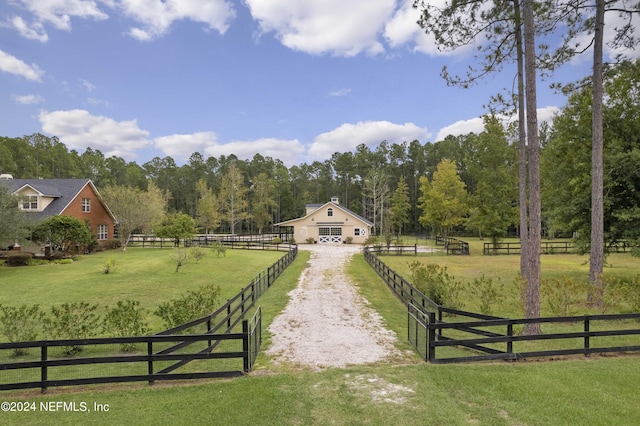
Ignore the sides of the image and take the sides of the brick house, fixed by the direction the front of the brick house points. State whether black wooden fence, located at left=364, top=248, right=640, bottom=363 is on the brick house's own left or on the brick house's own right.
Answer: on the brick house's own left

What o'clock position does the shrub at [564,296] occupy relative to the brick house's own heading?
The shrub is roughly at 10 o'clock from the brick house.

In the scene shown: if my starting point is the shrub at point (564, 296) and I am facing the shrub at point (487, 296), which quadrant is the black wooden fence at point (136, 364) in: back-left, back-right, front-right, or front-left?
front-left

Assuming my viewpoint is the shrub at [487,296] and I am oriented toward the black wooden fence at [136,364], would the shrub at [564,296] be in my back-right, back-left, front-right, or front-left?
back-left

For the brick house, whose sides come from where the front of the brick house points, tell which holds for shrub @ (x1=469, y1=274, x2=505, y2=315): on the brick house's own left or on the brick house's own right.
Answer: on the brick house's own left

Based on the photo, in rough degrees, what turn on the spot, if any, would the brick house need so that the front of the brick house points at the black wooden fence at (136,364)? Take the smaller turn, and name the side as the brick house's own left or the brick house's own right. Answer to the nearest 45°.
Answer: approximately 45° to the brick house's own left

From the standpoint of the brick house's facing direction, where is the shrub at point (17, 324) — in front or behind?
in front

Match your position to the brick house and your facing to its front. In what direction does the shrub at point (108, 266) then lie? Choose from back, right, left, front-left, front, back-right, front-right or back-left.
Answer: front-left

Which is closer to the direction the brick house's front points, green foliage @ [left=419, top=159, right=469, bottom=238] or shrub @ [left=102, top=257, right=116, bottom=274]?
the shrub
